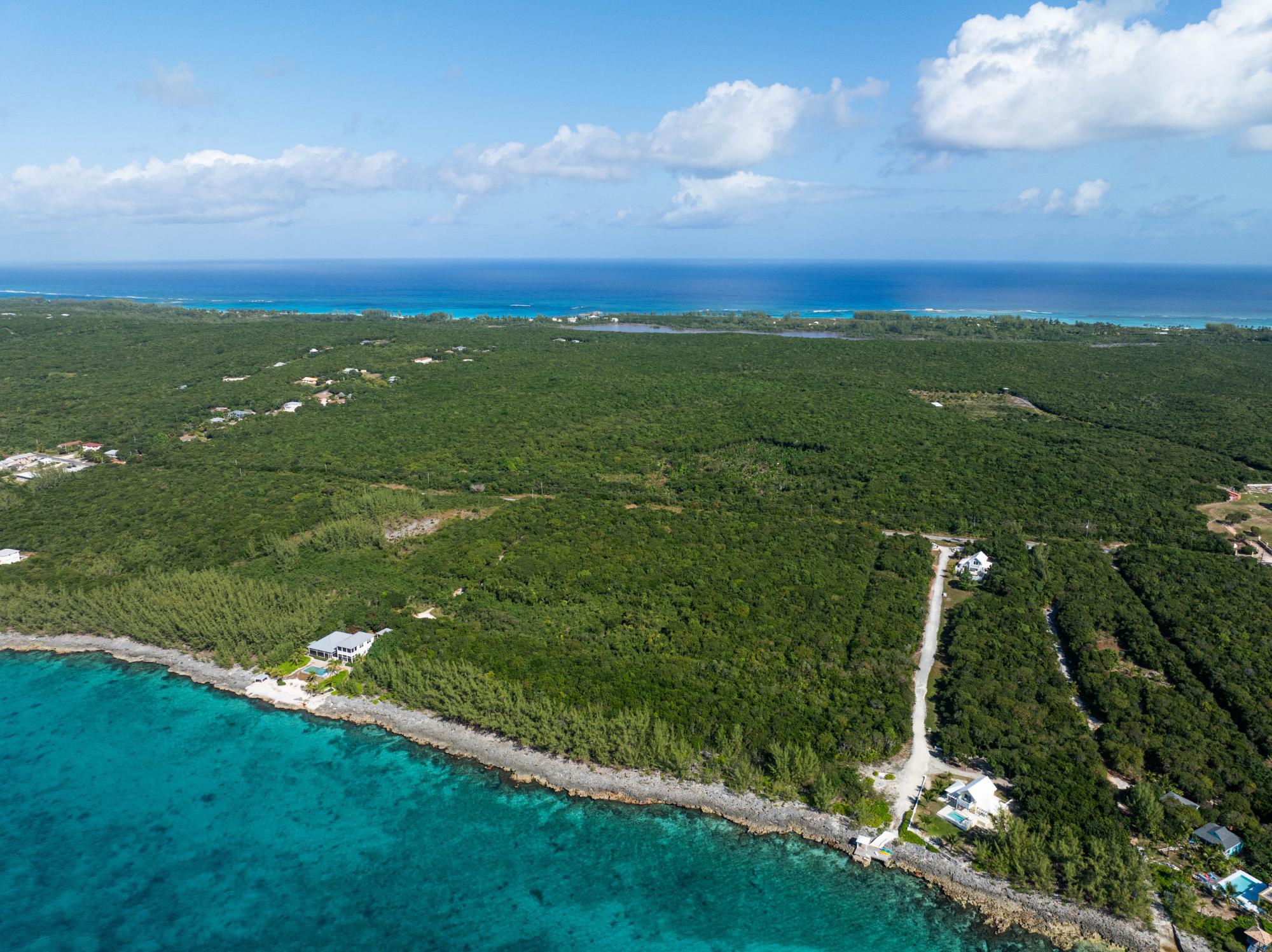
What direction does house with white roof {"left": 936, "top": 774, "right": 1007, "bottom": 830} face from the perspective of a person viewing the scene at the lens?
facing the viewer and to the left of the viewer

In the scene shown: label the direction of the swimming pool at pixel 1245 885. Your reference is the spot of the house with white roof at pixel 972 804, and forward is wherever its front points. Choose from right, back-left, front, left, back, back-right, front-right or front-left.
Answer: back-left

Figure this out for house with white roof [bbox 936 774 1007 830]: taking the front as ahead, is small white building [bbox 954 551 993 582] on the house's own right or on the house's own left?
on the house's own right

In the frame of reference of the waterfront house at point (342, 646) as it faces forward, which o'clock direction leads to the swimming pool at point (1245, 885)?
The swimming pool is roughly at 9 o'clock from the waterfront house.

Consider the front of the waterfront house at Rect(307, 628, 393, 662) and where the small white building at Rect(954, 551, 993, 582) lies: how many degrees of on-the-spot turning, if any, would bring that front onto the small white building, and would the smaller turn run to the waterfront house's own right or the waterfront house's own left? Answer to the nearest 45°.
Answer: approximately 135° to the waterfront house's own left

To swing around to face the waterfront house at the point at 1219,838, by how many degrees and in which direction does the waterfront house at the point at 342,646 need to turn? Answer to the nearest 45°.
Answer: approximately 90° to its left

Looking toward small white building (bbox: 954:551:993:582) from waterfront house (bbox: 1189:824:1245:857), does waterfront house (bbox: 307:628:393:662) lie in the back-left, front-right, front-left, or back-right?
front-left

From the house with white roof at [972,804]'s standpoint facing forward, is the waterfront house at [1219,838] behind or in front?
behind

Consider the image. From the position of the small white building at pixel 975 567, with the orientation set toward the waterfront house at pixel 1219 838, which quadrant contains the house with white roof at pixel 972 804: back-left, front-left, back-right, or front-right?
front-right

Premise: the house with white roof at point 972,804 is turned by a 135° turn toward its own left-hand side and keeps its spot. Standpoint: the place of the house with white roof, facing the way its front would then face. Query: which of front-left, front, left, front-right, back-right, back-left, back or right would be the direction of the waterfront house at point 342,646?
back

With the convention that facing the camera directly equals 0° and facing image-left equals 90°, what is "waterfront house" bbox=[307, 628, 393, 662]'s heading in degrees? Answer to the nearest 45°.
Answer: approximately 45°
